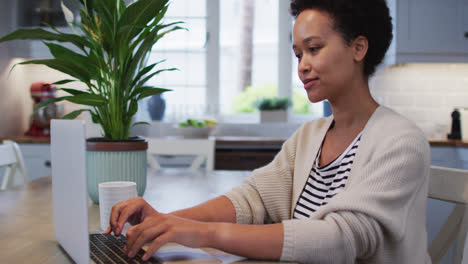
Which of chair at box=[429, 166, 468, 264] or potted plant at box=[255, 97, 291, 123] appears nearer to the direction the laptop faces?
the chair

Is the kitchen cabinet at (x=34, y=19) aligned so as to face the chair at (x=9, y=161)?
yes

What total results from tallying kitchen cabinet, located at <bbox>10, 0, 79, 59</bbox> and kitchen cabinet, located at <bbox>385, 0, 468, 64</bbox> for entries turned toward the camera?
2

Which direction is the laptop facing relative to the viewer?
to the viewer's right

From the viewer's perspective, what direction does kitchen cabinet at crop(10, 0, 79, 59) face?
toward the camera

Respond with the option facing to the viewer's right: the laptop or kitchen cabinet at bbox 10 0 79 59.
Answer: the laptop

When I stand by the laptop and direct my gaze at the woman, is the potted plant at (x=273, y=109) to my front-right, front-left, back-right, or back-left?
front-left

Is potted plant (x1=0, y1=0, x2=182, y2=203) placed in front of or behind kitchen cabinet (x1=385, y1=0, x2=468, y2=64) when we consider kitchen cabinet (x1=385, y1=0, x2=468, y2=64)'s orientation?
in front

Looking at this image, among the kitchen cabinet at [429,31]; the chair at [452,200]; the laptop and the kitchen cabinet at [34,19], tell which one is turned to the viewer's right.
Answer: the laptop

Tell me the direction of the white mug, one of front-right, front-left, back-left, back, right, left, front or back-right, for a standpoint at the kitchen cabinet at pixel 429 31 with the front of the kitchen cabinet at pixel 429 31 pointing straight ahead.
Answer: front

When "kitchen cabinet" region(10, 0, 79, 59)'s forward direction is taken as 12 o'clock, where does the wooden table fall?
The wooden table is roughly at 12 o'clock from the kitchen cabinet.
